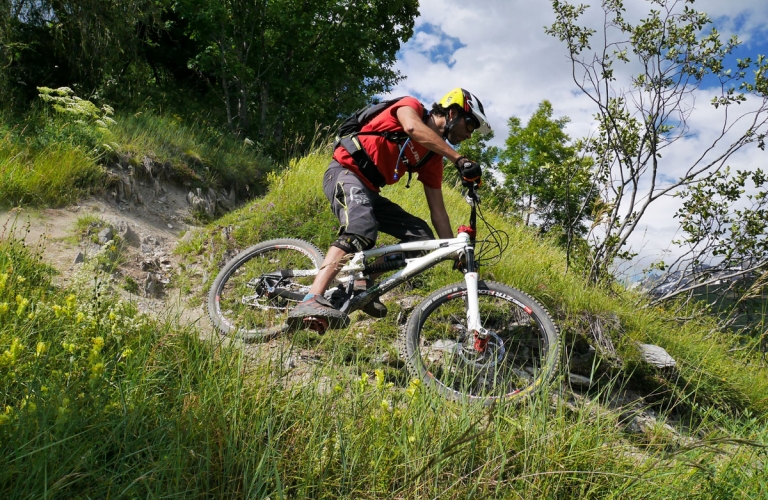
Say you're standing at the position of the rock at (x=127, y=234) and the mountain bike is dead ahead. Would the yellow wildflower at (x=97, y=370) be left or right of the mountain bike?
right

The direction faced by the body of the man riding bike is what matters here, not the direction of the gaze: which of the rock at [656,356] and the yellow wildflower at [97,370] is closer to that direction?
the rock

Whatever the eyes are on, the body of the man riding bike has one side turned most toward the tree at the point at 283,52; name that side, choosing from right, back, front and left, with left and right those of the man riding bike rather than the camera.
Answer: left

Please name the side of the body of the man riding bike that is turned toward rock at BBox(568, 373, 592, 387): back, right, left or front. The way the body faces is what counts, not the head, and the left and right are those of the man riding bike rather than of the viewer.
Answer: front

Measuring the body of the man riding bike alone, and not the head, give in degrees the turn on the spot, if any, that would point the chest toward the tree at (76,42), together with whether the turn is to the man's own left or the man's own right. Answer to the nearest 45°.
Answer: approximately 135° to the man's own left

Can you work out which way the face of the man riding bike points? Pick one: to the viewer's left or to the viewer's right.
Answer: to the viewer's right

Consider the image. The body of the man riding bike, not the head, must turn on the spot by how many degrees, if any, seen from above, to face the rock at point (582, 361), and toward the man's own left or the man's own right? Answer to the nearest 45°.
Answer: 0° — they already face it

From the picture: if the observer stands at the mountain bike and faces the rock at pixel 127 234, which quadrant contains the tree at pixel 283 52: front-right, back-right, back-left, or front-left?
front-right

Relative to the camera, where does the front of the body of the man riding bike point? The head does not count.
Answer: to the viewer's right

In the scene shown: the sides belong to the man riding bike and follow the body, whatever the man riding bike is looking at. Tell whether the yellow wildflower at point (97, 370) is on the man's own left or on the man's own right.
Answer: on the man's own right

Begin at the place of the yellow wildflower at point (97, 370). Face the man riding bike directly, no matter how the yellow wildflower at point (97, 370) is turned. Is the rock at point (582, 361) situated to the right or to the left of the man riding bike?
right

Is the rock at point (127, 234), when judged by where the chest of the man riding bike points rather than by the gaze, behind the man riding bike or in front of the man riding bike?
behind
